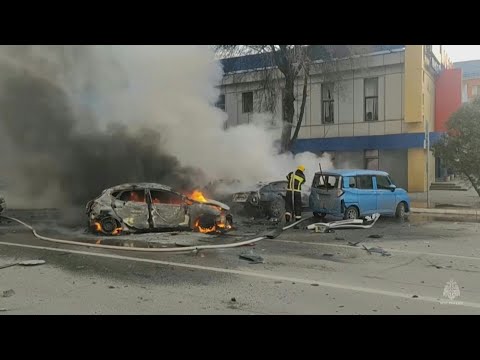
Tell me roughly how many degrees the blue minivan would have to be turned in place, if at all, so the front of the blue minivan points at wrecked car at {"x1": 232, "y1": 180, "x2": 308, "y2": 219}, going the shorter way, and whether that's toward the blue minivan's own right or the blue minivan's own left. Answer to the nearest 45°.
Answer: approximately 135° to the blue minivan's own left

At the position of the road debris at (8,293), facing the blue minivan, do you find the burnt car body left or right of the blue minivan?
left

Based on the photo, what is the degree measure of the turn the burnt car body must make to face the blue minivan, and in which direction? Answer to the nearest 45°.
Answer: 0° — it already faces it

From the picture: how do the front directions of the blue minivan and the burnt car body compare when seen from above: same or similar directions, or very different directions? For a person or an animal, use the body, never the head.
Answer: same or similar directions

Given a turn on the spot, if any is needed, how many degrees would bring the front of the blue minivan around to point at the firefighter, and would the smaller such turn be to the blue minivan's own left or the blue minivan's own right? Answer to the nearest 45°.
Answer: approximately 135° to the blue minivan's own left

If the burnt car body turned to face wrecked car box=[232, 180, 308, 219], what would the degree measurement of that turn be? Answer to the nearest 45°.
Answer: approximately 45° to its left

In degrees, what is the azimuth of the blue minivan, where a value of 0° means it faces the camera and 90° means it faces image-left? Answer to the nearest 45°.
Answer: approximately 225°

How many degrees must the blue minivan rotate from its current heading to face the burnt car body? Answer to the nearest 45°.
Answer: approximately 180°

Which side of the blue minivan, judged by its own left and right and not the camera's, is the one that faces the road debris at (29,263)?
back

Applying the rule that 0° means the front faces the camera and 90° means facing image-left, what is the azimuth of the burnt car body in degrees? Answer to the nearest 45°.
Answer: approximately 270°

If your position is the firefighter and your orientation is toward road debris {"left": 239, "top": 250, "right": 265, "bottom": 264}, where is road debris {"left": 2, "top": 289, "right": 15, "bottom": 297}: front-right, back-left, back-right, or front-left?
front-right

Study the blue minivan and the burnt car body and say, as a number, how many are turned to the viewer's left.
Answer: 0

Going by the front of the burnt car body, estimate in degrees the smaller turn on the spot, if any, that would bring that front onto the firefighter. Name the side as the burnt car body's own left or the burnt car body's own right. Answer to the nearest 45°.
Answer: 0° — it already faces them

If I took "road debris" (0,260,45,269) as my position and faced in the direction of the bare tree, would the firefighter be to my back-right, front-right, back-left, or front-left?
front-right

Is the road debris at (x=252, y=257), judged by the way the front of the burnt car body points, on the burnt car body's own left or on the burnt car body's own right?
on the burnt car body's own right

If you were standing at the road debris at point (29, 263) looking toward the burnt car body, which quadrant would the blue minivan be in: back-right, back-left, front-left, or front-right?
front-right

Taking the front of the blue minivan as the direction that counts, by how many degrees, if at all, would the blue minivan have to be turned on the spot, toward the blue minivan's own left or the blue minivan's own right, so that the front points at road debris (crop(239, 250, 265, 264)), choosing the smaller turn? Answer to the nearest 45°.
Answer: approximately 135° to the blue minivan's own right
